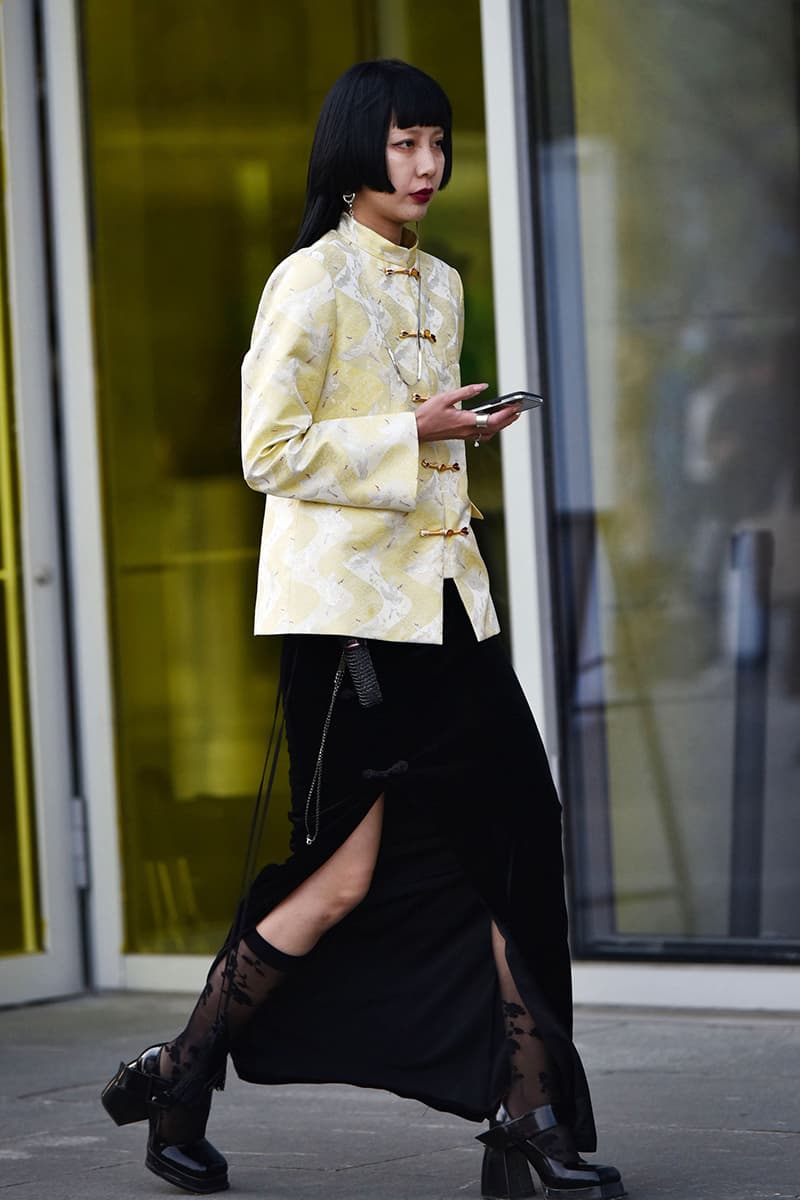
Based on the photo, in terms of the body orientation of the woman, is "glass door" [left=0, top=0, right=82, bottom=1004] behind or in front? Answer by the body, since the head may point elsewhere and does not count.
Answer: behind

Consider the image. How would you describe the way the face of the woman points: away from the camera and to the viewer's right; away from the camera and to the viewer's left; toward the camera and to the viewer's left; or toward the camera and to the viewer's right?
toward the camera and to the viewer's right

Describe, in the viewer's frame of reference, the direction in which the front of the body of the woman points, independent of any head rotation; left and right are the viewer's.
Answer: facing the viewer and to the right of the viewer
